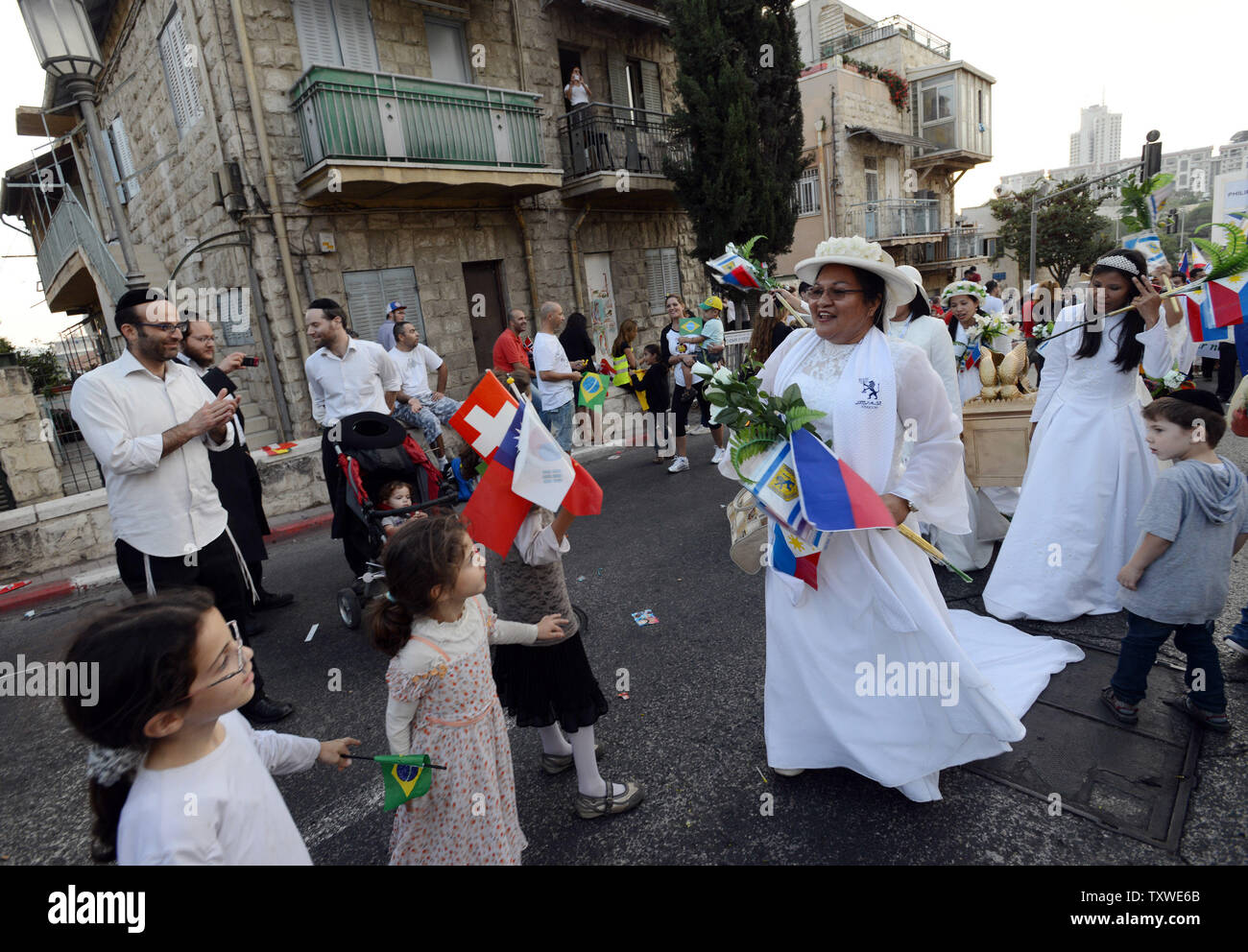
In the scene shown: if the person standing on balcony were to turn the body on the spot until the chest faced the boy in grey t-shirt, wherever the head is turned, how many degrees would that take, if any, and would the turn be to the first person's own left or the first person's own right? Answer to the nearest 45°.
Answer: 0° — they already face them

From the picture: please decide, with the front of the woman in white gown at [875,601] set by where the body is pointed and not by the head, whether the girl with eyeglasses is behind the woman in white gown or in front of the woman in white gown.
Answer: in front

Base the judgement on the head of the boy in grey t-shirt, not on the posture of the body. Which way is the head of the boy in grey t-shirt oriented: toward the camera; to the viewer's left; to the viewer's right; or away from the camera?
to the viewer's left

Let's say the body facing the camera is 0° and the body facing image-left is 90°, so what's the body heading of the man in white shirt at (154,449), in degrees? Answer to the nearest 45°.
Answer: approximately 315°

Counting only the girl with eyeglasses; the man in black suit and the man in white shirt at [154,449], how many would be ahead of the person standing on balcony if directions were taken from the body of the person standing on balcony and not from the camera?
3

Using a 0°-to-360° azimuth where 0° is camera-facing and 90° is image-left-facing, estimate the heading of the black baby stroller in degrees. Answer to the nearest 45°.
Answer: approximately 315°

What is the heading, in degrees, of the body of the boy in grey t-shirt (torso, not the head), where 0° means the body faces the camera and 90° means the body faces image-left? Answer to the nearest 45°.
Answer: approximately 135°

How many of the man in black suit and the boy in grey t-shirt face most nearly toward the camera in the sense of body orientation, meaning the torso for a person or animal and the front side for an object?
0

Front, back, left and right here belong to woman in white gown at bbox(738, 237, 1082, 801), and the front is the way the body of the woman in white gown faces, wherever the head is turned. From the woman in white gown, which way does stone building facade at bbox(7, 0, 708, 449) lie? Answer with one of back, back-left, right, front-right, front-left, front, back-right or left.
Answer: right

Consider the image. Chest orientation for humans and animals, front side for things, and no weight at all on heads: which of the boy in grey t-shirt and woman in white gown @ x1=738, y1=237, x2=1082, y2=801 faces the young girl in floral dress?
the woman in white gown

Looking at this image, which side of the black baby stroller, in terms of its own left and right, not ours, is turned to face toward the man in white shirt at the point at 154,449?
right
